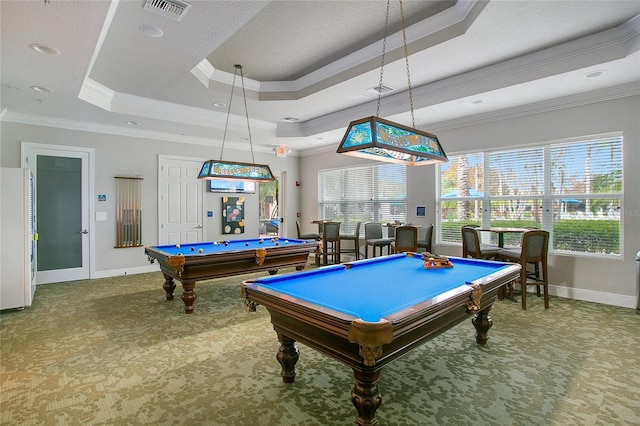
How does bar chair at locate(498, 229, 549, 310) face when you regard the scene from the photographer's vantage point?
facing away from the viewer and to the left of the viewer

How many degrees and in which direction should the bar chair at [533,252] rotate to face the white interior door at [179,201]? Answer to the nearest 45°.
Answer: approximately 45° to its left

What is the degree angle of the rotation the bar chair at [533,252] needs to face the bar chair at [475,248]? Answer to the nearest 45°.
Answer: approximately 45° to its left

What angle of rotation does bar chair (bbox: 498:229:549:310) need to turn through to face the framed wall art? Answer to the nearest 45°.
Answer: approximately 45° to its left

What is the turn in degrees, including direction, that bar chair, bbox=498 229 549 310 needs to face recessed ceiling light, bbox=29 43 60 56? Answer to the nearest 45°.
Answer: approximately 90° to its left

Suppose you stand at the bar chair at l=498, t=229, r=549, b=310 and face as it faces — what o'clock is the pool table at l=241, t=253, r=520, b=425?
The pool table is roughly at 8 o'clock from the bar chair.

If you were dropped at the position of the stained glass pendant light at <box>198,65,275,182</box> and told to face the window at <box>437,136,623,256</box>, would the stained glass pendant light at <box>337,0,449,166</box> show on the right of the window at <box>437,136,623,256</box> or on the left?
right

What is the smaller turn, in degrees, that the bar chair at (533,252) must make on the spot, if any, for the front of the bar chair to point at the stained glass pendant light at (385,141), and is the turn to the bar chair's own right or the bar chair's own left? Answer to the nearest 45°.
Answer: approximately 135° to the bar chair's own left
